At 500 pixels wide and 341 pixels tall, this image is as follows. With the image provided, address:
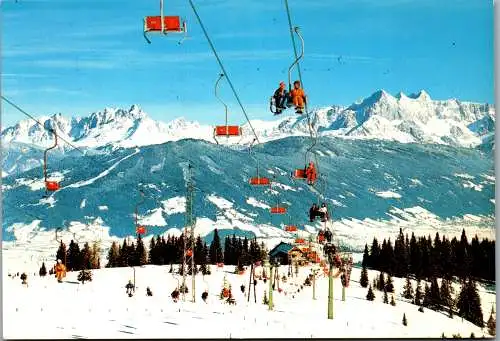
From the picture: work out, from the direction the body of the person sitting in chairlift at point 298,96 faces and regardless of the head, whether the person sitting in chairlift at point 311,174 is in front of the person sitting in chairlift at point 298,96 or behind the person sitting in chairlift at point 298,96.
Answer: behind

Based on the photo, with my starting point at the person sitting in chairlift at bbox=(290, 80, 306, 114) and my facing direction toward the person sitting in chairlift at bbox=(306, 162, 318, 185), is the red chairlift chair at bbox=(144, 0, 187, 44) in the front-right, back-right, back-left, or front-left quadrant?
back-left

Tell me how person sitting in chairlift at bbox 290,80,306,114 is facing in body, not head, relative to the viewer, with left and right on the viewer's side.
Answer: facing the viewer

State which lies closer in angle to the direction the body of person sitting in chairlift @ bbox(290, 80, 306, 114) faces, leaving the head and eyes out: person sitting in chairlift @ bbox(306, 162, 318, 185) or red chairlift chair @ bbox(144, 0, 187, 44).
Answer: the red chairlift chair

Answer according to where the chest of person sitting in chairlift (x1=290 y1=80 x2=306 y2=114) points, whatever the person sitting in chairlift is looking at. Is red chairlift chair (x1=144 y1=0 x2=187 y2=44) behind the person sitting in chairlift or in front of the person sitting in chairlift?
in front

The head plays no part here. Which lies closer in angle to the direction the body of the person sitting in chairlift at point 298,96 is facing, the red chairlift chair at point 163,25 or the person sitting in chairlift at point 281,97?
the red chairlift chair

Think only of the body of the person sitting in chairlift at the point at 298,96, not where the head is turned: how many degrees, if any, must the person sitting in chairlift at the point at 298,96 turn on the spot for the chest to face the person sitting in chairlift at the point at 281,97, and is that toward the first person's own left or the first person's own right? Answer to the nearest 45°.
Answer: approximately 135° to the first person's own right
